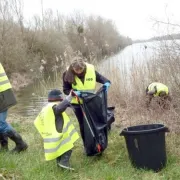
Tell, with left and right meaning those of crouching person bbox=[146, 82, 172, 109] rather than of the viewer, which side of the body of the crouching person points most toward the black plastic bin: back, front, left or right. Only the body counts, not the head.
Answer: left

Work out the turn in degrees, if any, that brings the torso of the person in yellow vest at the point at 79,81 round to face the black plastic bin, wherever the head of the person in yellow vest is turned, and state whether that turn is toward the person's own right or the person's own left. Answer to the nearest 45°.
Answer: approximately 45° to the person's own left

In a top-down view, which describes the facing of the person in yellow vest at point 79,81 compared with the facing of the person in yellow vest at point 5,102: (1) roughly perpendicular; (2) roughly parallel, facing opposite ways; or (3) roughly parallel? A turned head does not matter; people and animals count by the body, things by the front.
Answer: roughly perpendicular

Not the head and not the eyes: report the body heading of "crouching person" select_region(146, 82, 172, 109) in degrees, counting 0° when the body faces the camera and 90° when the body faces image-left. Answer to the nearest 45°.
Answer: approximately 90°

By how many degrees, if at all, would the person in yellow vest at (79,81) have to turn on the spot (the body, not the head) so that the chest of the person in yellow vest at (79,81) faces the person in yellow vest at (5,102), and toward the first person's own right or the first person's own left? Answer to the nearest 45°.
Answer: approximately 90° to the first person's own right

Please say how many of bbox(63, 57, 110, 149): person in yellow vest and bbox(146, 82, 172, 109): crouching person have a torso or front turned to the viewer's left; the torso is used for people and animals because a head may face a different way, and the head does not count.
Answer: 1

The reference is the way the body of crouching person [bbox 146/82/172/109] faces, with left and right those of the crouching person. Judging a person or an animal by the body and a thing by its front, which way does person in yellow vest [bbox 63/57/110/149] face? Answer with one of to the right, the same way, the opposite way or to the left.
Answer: to the left

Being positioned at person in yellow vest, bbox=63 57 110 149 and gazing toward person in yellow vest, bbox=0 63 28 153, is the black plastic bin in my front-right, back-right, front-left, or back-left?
back-left
